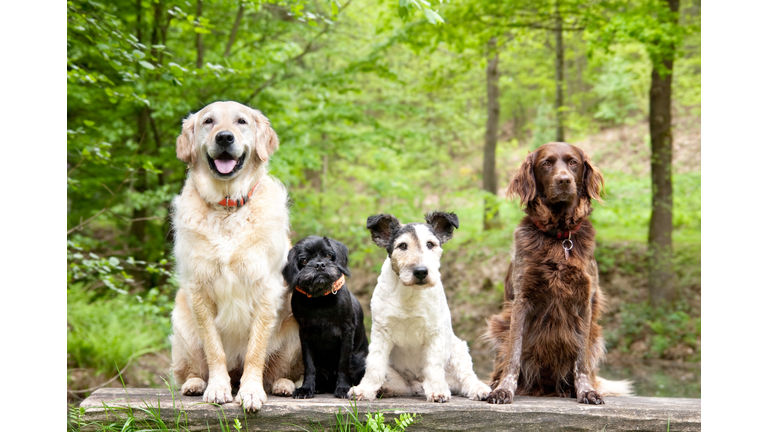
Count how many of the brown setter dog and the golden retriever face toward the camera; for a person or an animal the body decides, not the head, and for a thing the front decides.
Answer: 2

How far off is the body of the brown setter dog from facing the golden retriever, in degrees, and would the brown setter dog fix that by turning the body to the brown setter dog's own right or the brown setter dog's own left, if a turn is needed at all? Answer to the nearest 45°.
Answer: approximately 90° to the brown setter dog's own right

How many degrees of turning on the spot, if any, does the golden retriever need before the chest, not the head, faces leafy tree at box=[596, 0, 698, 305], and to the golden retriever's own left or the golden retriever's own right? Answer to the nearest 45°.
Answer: approximately 135° to the golden retriever's own left

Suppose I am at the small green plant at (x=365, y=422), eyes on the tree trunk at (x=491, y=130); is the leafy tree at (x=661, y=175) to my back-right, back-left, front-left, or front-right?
front-right

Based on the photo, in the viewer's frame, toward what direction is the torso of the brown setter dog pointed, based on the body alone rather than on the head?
toward the camera

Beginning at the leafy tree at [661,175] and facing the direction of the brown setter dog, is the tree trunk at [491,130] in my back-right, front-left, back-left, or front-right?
back-right

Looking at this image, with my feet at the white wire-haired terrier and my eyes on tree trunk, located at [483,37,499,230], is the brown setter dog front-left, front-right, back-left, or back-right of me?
front-right

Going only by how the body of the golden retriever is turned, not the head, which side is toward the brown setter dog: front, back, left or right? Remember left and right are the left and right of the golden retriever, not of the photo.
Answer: left

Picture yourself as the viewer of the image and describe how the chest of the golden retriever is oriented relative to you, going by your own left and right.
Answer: facing the viewer

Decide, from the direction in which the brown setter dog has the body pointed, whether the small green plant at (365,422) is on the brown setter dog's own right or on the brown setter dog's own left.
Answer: on the brown setter dog's own right

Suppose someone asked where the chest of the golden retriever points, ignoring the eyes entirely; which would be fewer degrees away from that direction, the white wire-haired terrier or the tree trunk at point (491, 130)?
the white wire-haired terrier

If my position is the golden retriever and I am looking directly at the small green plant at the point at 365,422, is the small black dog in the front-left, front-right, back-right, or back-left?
front-left
